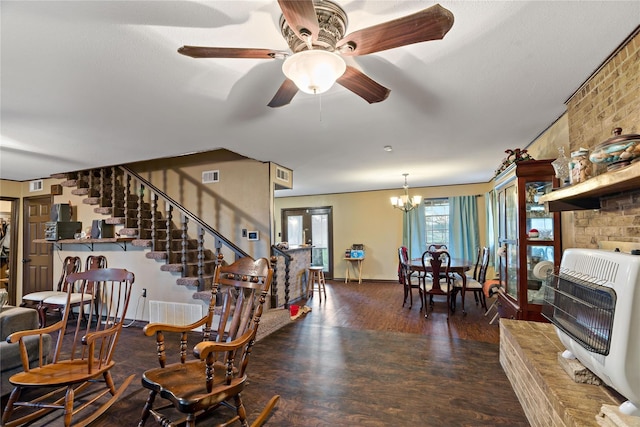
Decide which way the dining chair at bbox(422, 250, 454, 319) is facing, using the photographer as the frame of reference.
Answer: facing away from the viewer

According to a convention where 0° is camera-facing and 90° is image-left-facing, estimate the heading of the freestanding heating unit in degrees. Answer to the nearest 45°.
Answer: approximately 45°

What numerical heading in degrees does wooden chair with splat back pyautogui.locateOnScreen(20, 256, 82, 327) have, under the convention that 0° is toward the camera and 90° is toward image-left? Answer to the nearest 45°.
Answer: approximately 45°

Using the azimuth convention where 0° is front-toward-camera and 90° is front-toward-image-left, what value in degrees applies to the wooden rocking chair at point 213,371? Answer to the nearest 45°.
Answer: approximately 45°

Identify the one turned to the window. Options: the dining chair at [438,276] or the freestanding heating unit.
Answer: the dining chair

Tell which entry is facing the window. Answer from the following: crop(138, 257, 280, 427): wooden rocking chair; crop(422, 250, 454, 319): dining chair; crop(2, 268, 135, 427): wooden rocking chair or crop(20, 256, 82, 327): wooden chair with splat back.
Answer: the dining chair

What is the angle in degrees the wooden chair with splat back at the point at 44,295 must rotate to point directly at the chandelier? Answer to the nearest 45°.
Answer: approximately 135° to its left

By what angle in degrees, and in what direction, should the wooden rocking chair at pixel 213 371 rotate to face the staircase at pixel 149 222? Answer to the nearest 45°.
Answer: approximately 135° to its right

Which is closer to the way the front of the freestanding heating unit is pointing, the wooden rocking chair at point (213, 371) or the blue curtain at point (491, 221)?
the wooden rocking chair

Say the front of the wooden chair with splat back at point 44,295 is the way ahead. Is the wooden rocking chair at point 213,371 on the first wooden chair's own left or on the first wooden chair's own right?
on the first wooden chair's own left
